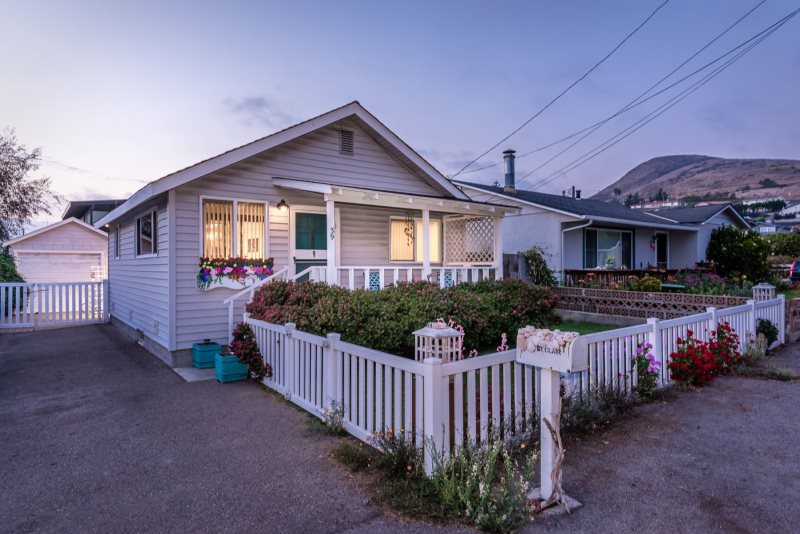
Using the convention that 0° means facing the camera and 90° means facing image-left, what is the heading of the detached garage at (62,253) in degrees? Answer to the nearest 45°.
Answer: approximately 0°

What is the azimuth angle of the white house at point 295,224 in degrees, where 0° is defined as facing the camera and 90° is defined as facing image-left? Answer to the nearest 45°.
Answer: approximately 315°

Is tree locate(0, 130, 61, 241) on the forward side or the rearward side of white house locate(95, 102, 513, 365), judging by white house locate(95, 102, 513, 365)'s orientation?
on the rearward side

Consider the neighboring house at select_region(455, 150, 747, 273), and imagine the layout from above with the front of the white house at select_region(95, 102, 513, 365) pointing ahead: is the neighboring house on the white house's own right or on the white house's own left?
on the white house's own left

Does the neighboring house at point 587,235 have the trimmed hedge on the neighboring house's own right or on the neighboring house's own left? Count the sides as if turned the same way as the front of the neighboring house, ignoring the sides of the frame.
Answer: on the neighboring house's own right

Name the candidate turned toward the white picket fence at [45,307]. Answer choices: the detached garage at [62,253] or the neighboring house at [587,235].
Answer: the detached garage at [62,253]

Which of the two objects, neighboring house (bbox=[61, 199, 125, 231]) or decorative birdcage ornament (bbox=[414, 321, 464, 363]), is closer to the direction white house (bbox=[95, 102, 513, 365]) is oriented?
the decorative birdcage ornament

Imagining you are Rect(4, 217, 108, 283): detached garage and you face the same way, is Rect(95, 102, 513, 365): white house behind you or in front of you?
in front

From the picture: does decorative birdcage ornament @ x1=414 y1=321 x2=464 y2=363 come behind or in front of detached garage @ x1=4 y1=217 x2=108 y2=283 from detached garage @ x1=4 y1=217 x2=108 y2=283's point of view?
in front
